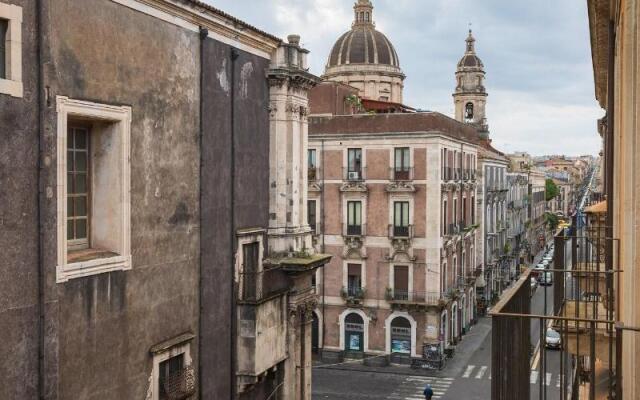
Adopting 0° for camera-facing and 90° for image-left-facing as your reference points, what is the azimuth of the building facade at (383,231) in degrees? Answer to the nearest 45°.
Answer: approximately 0°

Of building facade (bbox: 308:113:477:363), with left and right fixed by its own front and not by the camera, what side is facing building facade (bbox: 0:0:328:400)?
front
